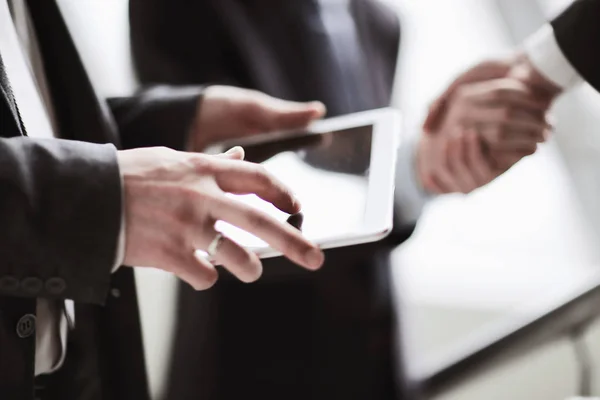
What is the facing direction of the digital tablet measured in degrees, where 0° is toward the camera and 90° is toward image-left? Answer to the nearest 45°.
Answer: approximately 45°

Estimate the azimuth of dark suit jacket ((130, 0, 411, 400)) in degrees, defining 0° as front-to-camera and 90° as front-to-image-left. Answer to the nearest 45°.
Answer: approximately 315°

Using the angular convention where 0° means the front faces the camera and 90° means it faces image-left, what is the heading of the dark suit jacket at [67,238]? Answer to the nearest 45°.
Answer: approximately 315°
